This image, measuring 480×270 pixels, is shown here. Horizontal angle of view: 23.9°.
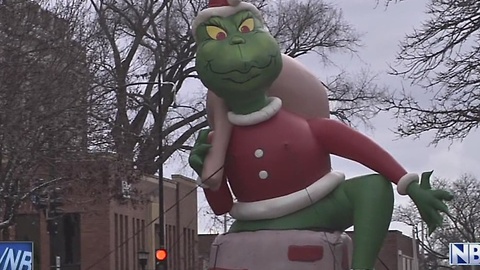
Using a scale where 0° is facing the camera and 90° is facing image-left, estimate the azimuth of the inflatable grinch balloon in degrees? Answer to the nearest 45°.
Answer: approximately 0°

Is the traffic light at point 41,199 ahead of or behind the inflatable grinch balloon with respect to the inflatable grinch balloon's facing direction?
behind

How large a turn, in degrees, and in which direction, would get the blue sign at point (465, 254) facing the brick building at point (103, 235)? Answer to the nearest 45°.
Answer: approximately 135° to its right
